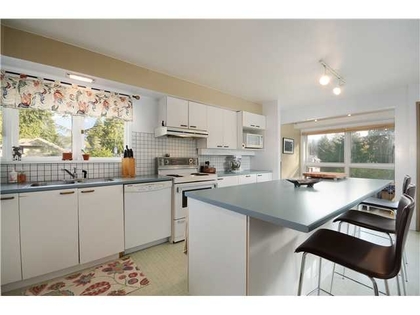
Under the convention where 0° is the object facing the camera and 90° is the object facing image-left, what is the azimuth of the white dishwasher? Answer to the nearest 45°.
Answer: approximately 315°

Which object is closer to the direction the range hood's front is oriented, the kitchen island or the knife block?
the kitchen island

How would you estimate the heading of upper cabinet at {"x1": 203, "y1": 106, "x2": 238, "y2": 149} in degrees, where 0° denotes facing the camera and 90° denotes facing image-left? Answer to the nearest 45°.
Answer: approximately 315°

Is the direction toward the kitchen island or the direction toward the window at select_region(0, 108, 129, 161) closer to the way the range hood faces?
the kitchen island
